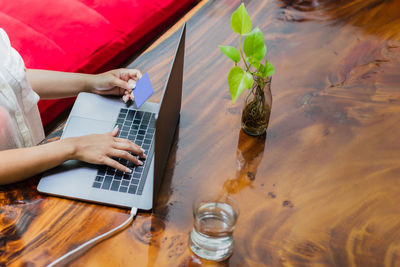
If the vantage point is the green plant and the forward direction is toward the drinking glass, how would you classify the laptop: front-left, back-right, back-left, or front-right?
front-right

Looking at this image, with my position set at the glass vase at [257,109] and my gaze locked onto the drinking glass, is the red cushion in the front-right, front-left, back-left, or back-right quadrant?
back-right

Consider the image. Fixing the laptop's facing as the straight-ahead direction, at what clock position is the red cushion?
The red cushion is roughly at 3 o'clock from the laptop.

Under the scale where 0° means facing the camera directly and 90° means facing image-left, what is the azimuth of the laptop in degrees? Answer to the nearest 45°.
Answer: approximately 90°
